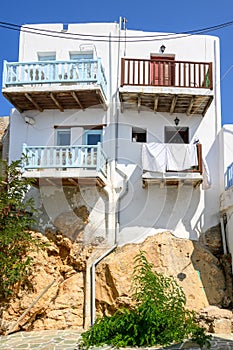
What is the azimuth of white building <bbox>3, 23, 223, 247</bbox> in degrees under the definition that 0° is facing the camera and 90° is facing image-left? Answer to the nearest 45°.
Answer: approximately 0°
